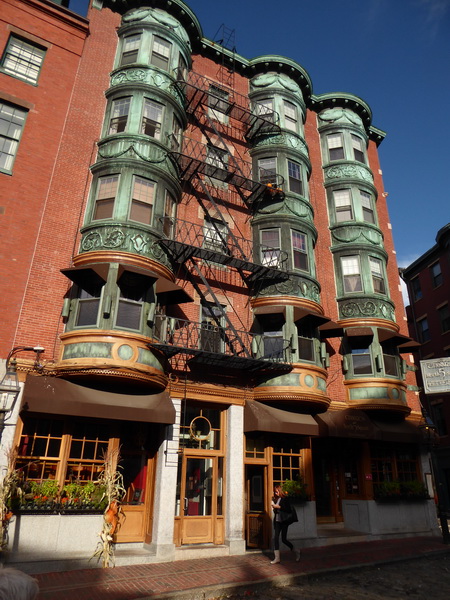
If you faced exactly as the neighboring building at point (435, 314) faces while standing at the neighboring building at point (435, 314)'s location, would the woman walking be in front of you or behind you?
in front

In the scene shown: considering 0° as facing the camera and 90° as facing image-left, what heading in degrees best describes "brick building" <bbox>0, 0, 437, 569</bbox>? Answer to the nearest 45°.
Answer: approximately 315°

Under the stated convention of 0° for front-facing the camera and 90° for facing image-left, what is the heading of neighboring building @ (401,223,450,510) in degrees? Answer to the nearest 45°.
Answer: approximately 45°

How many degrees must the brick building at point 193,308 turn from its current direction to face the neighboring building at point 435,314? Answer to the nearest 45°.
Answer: approximately 90° to its left

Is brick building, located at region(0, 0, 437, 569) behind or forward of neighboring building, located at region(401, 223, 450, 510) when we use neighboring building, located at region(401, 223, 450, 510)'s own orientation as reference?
forward

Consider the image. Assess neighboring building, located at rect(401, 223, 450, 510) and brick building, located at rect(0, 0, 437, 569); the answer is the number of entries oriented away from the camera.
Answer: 0

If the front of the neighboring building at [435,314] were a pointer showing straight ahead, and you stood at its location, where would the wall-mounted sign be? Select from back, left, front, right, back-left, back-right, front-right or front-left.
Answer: front-left
